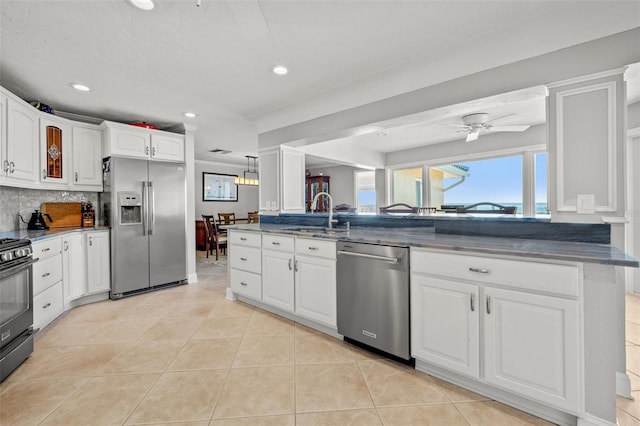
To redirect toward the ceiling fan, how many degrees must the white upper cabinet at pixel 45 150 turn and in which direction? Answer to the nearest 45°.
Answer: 0° — it already faces it

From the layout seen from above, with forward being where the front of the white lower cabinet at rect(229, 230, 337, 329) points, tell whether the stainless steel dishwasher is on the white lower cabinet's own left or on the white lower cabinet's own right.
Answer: on the white lower cabinet's own left

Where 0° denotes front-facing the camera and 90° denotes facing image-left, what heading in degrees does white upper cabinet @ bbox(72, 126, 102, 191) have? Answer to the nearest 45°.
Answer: approximately 315°

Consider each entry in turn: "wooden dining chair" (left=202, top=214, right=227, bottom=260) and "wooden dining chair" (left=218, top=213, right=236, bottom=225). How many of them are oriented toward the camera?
1

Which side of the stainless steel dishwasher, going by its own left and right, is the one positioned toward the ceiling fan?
back

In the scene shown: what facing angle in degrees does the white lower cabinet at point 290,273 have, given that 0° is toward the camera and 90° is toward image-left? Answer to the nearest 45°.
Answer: approximately 45°

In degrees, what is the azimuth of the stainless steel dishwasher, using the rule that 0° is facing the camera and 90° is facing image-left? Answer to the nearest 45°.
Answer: approximately 45°

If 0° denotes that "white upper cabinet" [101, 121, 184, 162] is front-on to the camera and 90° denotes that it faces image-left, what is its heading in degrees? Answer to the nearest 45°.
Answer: approximately 315°

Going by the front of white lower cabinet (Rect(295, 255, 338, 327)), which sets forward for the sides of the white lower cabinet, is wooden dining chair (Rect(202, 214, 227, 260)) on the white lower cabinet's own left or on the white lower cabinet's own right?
on the white lower cabinet's own right
